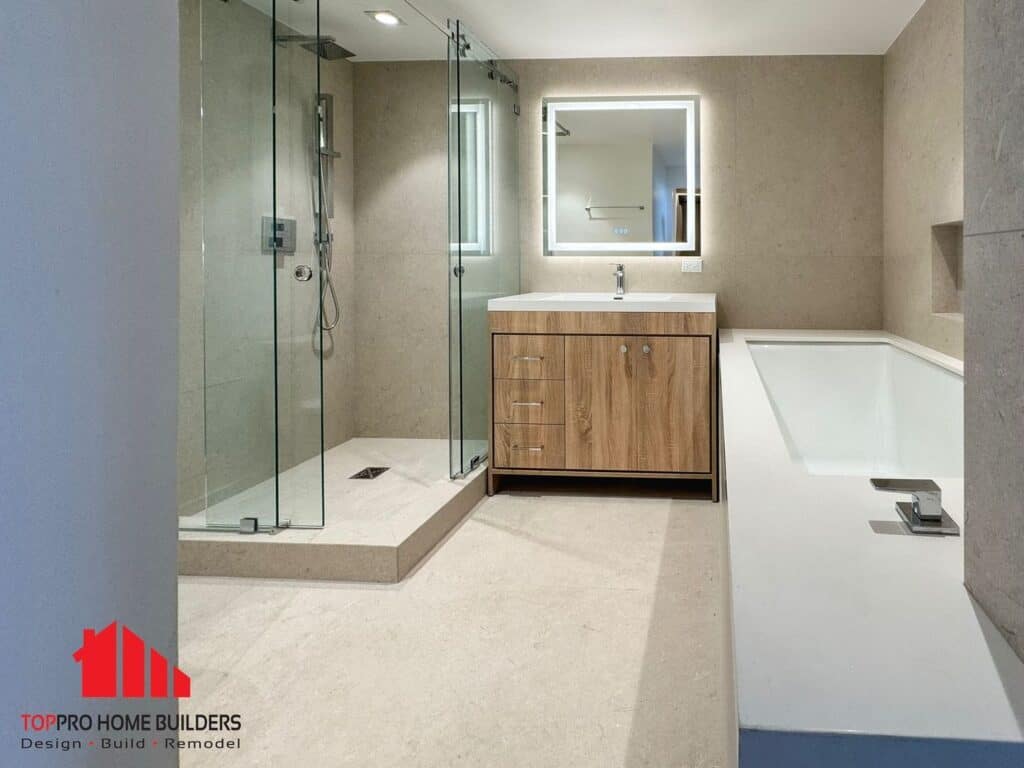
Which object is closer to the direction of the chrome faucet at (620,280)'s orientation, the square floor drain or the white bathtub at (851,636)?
the white bathtub

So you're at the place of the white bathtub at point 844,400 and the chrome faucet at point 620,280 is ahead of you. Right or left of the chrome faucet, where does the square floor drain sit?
left

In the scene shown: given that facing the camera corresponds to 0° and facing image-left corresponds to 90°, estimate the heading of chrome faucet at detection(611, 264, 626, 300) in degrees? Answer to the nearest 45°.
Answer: approximately 0°

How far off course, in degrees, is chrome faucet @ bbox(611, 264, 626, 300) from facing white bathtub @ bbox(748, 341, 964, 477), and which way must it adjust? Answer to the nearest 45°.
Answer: approximately 45° to its left

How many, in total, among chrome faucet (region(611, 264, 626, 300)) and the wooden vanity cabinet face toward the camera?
2

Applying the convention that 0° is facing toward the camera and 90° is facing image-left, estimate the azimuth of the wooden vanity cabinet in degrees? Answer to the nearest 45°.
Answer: approximately 0°

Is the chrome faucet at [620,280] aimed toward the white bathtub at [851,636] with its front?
yes
